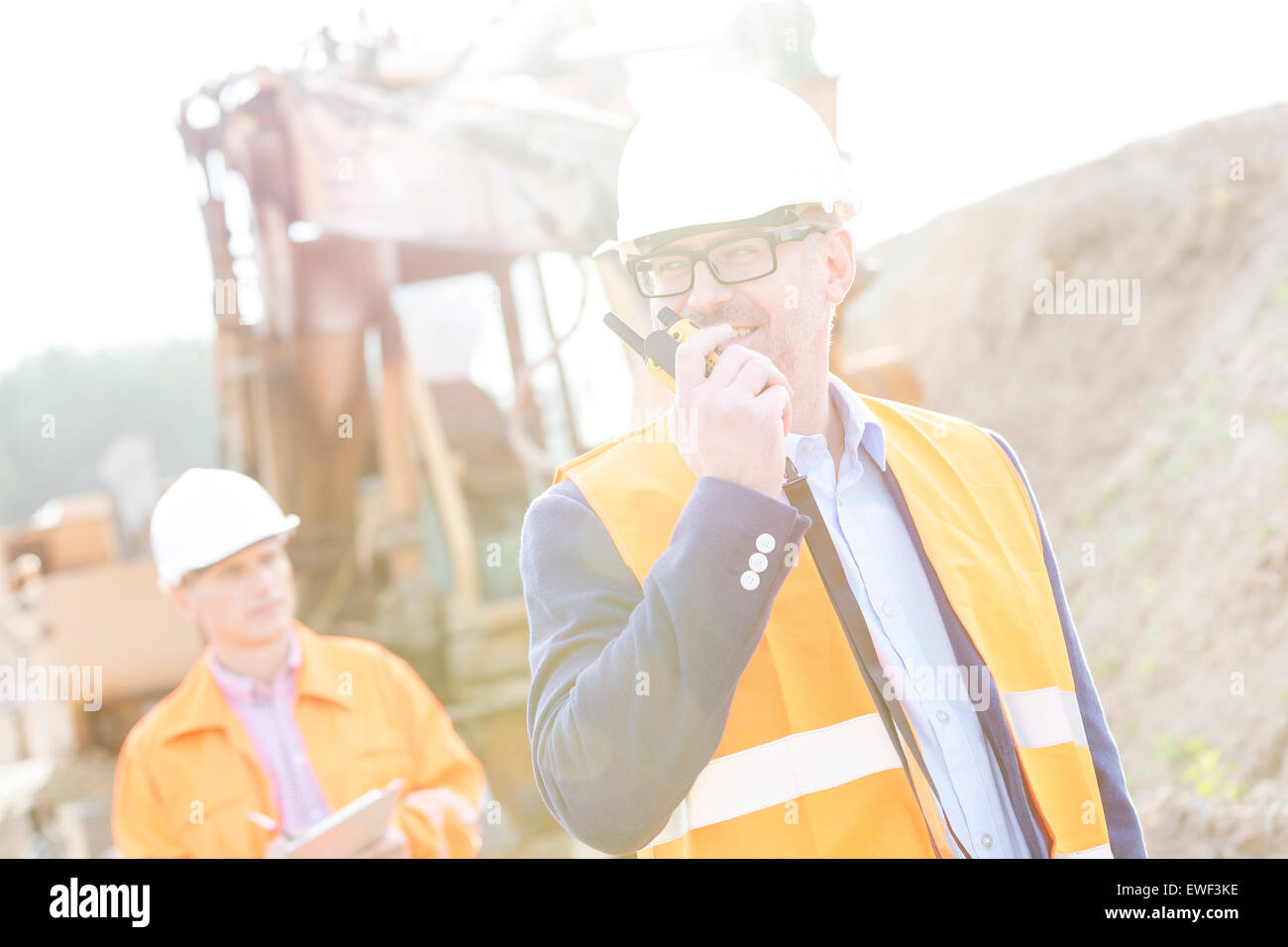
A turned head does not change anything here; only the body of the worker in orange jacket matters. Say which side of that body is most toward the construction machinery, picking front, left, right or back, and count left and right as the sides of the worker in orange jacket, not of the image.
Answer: back

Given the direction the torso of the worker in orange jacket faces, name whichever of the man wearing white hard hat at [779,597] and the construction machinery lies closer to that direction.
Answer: the man wearing white hard hat

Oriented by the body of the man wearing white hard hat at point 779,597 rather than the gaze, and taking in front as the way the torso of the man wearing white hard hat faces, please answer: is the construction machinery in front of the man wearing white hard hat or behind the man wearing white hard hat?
behind

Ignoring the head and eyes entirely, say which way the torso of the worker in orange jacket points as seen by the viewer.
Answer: toward the camera

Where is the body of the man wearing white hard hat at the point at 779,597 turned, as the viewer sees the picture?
toward the camera

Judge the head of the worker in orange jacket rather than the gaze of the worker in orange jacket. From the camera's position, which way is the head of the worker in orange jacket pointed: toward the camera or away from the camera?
toward the camera

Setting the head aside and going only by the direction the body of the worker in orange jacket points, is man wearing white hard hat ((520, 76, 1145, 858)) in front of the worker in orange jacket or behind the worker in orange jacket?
in front

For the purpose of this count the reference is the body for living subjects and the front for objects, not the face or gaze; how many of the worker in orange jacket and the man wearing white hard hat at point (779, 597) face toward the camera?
2

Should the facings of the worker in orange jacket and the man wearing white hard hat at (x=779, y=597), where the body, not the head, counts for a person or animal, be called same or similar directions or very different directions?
same or similar directions
